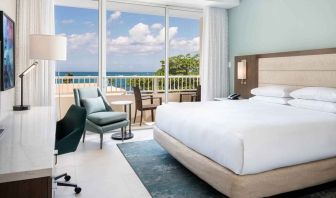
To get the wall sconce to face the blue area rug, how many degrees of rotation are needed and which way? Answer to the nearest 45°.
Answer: approximately 45° to its left

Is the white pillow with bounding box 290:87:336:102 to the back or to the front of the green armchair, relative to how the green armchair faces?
to the front

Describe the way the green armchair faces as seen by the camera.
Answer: facing the viewer and to the right of the viewer

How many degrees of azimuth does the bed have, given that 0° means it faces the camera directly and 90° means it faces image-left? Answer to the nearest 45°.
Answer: approximately 45°

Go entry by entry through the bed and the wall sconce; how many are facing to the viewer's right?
0

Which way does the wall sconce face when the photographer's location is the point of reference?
facing the viewer and to the left of the viewer
